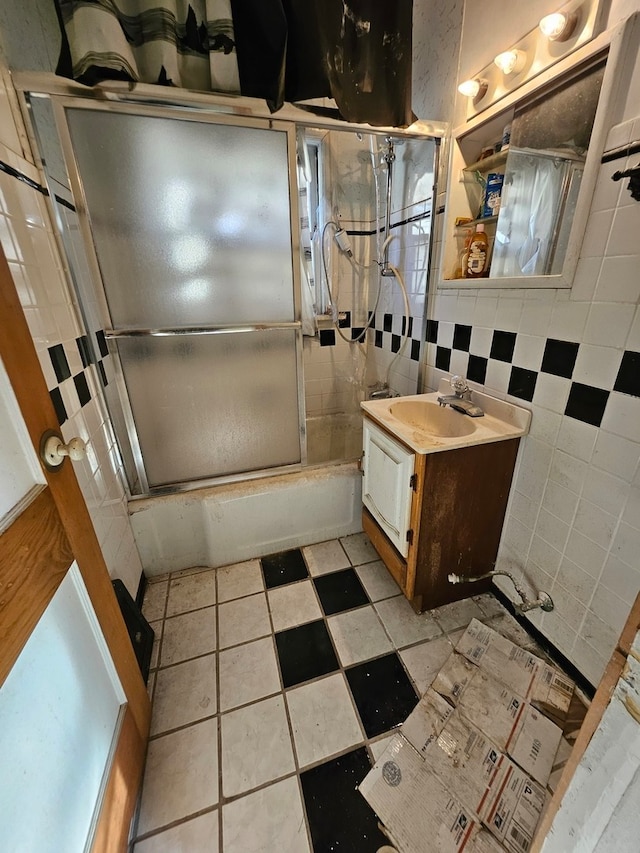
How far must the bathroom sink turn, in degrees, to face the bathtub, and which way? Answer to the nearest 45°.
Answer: approximately 45° to its right

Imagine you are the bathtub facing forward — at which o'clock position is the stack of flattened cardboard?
The stack of flattened cardboard is roughly at 11 o'clock from the bathtub.

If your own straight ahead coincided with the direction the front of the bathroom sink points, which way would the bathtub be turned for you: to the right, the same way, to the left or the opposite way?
to the left

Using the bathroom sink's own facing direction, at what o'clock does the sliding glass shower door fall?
The sliding glass shower door is roughly at 1 o'clock from the bathroom sink.

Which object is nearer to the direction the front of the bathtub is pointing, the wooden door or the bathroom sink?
the wooden door

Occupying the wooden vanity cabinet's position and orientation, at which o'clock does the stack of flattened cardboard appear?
The stack of flattened cardboard is roughly at 10 o'clock from the wooden vanity cabinet.

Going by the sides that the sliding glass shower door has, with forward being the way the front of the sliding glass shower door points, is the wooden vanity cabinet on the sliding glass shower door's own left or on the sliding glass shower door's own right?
on the sliding glass shower door's own left

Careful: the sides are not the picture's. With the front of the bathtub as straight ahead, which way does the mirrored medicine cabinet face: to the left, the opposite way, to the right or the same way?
to the right

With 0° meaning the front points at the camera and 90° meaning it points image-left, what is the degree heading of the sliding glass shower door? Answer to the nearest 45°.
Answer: approximately 0°

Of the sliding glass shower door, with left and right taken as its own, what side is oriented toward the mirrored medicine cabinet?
left

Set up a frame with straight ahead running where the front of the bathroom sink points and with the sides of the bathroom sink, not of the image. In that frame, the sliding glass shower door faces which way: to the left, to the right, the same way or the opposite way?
to the left
